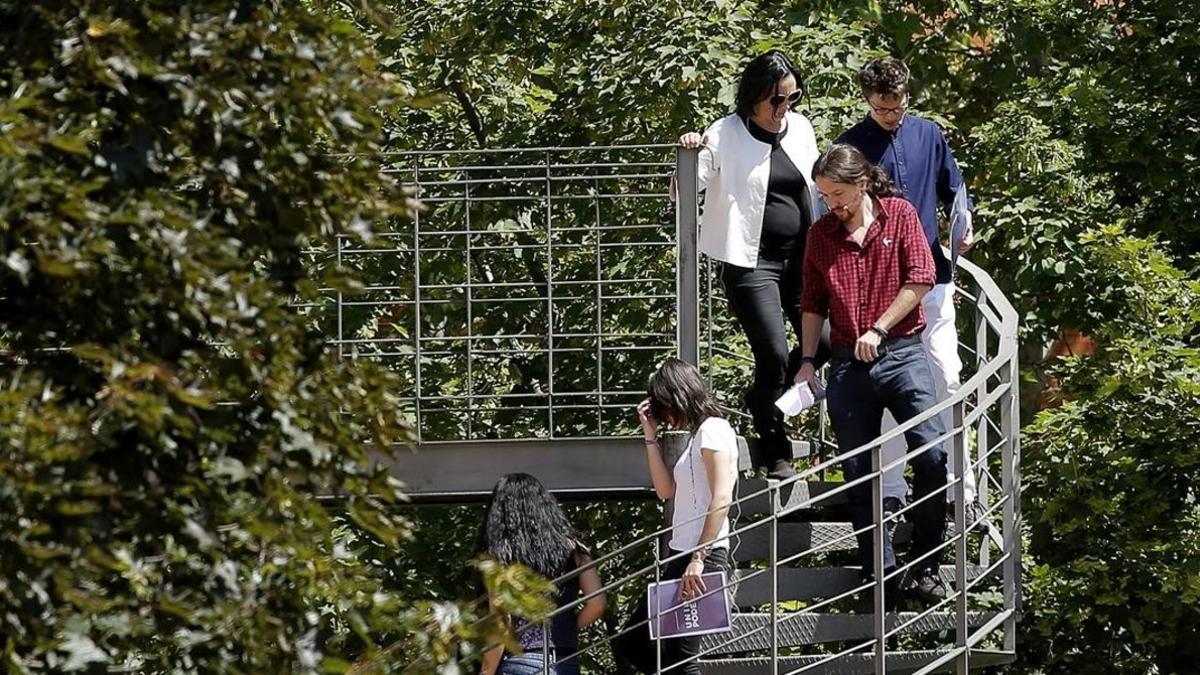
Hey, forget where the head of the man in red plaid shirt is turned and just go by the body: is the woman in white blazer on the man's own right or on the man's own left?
on the man's own right

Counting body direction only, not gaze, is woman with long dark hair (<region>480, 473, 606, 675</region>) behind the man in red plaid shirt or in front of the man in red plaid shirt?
in front

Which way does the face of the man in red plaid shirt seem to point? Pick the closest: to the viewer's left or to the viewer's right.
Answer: to the viewer's left

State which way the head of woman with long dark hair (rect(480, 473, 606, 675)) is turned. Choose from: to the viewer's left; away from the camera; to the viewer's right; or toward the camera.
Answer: away from the camera

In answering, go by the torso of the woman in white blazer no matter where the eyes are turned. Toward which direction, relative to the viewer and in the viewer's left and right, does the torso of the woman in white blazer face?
facing the viewer and to the right of the viewer

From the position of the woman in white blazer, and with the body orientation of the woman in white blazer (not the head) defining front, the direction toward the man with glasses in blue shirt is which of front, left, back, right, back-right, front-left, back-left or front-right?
front-left

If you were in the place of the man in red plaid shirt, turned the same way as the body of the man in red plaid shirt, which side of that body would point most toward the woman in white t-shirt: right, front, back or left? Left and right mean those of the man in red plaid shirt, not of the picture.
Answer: front

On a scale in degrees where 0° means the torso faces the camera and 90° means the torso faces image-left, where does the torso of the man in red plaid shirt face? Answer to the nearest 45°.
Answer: approximately 45°

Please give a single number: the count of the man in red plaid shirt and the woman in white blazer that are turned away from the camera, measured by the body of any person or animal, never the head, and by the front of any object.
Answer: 0

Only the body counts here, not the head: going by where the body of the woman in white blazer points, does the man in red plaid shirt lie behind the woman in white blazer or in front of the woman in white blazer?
in front
